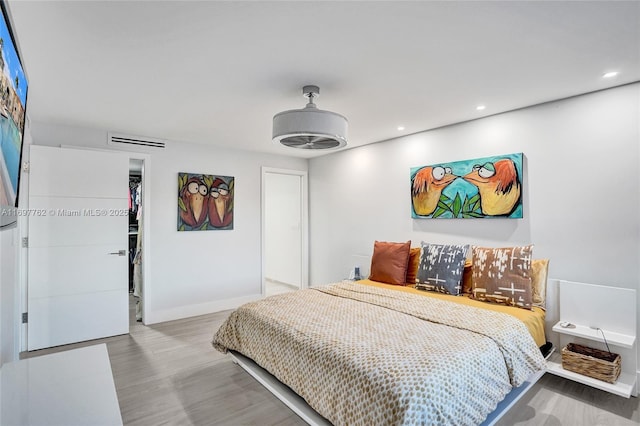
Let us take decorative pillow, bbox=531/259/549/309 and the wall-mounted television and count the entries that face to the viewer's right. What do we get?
1

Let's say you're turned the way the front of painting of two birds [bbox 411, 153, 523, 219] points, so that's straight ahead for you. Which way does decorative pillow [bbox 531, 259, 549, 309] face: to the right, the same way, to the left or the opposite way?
the same way

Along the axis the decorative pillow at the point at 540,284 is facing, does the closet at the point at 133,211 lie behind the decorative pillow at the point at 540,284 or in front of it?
in front

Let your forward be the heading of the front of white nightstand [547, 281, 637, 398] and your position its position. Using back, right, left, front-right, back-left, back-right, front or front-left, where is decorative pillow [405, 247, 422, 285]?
front-right

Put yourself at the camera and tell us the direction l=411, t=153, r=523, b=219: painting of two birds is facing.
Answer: facing the viewer and to the left of the viewer

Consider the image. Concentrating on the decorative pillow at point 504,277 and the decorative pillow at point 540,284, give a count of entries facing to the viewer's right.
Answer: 0

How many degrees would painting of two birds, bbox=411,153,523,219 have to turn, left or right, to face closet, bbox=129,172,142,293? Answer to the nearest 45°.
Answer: approximately 45° to its right

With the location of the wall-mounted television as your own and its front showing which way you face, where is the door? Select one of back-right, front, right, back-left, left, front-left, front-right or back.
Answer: front-left

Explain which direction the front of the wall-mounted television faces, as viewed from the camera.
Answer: facing to the right of the viewer

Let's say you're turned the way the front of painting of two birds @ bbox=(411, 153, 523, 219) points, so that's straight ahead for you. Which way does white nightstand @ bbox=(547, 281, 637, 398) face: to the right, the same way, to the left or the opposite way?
the same way
